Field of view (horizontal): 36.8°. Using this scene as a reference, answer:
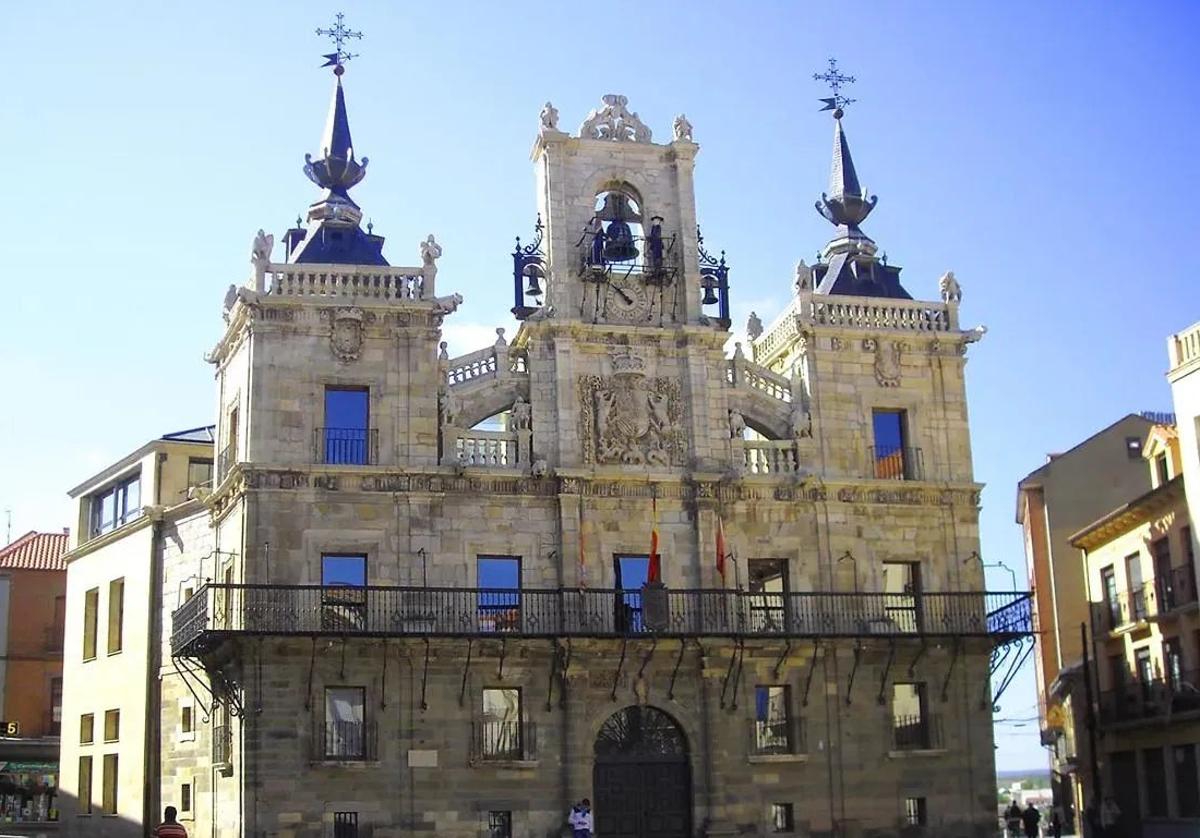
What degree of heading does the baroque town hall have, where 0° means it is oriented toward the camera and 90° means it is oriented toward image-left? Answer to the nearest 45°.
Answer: approximately 0°
